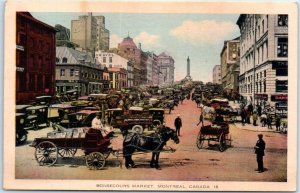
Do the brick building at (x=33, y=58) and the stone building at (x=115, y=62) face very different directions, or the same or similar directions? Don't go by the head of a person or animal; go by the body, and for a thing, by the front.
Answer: same or similar directions

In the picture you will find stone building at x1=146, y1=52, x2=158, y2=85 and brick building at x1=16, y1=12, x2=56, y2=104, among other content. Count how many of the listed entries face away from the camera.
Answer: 0

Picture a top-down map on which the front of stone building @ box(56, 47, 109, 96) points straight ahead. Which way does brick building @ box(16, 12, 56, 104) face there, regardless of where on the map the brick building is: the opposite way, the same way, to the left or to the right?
the same way

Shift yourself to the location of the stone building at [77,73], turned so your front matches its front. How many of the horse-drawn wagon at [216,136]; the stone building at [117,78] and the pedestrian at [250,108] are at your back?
0

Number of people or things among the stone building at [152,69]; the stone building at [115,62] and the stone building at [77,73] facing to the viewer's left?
0

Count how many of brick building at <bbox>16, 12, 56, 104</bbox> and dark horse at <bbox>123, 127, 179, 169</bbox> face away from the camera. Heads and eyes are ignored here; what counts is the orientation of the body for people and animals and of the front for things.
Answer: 0

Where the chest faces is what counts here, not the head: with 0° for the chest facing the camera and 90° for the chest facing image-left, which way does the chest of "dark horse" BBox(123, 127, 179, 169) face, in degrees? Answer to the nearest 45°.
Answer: approximately 270°

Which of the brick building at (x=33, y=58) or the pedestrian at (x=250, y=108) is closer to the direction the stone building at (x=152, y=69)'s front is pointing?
the pedestrian

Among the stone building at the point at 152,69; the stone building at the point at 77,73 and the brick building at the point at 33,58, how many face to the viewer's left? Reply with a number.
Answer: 0

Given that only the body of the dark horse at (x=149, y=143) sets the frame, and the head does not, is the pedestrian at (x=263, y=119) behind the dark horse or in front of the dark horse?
in front

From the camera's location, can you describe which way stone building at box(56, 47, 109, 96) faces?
facing the viewer and to the right of the viewer
